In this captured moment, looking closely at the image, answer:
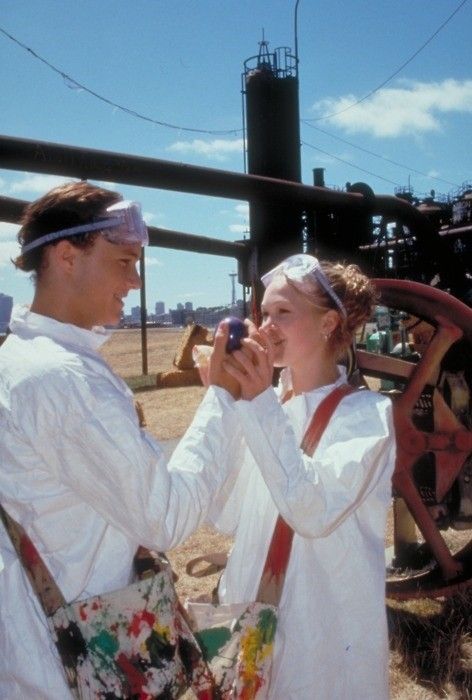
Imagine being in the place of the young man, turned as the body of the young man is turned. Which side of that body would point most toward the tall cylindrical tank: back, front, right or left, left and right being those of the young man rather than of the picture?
left

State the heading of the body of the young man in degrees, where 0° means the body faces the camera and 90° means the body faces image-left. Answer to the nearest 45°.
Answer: approximately 270°

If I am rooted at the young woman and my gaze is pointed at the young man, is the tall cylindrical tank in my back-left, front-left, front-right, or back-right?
back-right

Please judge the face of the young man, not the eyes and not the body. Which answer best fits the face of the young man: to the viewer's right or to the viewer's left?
to the viewer's right

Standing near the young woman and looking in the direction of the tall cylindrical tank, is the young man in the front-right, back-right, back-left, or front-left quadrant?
back-left

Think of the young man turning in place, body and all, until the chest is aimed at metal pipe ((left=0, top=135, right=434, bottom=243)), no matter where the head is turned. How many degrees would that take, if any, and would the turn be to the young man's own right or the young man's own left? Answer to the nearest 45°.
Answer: approximately 90° to the young man's own left
